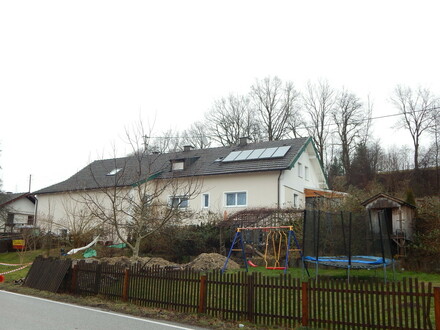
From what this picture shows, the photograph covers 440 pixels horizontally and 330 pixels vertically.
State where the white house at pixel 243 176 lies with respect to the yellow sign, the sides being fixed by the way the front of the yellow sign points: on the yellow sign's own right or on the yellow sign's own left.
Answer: on the yellow sign's own left

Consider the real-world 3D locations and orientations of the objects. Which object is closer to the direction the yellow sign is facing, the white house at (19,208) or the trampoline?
the trampoline

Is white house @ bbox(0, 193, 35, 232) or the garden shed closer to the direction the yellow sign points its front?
the garden shed

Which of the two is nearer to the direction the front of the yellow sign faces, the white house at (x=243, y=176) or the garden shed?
the garden shed

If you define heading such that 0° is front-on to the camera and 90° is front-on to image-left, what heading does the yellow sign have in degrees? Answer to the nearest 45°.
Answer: approximately 0°

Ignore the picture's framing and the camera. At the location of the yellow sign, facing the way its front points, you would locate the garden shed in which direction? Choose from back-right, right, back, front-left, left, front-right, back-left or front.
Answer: front-left

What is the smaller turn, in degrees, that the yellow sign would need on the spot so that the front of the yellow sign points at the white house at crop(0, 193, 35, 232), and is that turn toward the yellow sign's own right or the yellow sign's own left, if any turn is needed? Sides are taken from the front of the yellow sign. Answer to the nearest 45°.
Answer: approximately 180°

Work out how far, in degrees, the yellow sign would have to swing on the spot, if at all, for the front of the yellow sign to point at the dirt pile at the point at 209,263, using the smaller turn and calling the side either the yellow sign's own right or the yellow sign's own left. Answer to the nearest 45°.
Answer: approximately 45° to the yellow sign's own left

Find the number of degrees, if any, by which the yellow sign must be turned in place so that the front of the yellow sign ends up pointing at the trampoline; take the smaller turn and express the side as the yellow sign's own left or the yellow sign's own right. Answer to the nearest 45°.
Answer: approximately 45° to the yellow sign's own left
